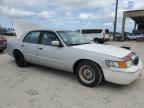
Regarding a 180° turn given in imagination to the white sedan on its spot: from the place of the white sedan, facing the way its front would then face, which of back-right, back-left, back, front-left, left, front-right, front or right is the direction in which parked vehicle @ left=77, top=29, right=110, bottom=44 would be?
front-right

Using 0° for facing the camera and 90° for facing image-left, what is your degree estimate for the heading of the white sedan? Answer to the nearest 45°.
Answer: approximately 315°
